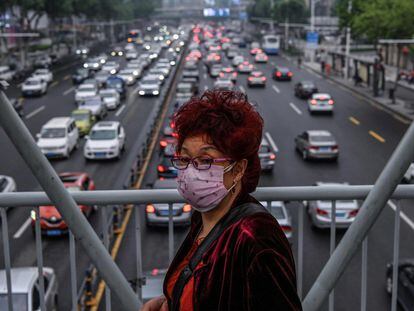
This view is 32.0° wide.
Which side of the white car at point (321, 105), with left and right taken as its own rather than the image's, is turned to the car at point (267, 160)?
back

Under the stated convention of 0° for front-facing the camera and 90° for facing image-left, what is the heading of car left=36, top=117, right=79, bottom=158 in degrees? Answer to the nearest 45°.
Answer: approximately 45°

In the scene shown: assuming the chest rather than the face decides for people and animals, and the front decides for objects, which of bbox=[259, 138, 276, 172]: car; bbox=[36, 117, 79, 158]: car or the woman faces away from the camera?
bbox=[259, 138, 276, 172]: car

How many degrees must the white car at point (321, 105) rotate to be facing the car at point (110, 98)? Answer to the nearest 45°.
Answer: approximately 90° to its left

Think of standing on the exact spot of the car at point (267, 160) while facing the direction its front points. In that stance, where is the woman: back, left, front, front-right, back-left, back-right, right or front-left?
back

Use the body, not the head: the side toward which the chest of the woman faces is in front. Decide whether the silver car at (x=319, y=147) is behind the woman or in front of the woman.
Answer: behind

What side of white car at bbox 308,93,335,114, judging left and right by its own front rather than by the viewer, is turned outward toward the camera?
back

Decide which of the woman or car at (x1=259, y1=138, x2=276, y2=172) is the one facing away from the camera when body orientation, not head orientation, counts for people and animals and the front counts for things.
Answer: the car

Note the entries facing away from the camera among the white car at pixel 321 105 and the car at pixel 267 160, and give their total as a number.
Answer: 2

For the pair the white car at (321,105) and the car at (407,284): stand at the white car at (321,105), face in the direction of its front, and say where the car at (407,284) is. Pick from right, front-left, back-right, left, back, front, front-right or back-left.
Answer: back

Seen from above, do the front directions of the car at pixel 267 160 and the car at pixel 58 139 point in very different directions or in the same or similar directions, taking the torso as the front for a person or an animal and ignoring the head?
very different directions

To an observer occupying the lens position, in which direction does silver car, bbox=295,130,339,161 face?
facing away from the viewer and to the left of the viewer

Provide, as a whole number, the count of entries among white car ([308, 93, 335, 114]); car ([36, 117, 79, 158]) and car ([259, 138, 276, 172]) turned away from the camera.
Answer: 2

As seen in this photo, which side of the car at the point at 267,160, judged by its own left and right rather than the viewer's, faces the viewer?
back

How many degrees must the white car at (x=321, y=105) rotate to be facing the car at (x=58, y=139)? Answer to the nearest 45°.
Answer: approximately 135° to its left

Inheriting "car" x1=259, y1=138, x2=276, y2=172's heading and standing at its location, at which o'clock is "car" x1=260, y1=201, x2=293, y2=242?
"car" x1=260, y1=201, x2=293, y2=242 is roughly at 6 o'clock from "car" x1=259, y1=138, x2=276, y2=172.
